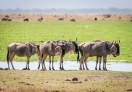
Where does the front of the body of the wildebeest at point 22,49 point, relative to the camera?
to the viewer's right

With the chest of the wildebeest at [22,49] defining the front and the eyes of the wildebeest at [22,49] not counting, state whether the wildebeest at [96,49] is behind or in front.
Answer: in front

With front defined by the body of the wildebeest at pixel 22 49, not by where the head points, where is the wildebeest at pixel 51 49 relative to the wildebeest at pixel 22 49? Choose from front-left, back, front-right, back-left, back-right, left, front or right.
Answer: front
